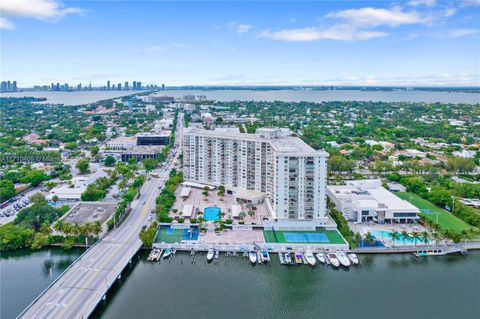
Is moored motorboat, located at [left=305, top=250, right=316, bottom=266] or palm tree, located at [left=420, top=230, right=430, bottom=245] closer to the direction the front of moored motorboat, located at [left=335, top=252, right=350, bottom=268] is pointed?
the palm tree

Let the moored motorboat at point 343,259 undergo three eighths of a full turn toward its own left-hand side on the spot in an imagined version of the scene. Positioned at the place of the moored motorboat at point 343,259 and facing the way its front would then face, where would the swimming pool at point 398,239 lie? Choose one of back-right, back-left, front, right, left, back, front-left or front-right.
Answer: front-right

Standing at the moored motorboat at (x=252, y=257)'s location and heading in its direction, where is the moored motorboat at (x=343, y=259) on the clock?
the moored motorboat at (x=343, y=259) is roughly at 9 o'clock from the moored motorboat at (x=252, y=257).

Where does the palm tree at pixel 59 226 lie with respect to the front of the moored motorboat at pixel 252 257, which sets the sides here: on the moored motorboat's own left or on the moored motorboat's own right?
on the moored motorboat's own right

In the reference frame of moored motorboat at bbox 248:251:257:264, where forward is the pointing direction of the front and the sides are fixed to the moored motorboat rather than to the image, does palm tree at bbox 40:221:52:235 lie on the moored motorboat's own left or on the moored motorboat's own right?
on the moored motorboat's own right

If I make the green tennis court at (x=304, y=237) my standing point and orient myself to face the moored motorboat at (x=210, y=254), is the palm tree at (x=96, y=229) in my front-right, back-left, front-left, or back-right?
front-right

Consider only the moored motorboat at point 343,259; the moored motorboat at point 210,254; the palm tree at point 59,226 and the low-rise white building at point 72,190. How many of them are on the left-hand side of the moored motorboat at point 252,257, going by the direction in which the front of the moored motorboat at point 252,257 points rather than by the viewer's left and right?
1

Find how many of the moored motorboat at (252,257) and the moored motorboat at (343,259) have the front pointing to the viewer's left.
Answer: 0

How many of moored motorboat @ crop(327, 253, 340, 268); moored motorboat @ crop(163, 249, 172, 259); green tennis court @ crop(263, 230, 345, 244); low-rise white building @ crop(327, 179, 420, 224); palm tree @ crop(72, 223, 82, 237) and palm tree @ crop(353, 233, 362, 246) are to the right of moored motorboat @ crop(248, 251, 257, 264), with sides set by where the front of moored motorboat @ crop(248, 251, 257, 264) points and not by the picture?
2

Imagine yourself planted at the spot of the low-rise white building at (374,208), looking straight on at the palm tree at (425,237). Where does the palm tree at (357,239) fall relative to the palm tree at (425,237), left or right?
right

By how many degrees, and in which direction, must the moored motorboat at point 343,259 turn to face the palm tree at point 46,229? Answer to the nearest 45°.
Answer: approximately 135° to its right

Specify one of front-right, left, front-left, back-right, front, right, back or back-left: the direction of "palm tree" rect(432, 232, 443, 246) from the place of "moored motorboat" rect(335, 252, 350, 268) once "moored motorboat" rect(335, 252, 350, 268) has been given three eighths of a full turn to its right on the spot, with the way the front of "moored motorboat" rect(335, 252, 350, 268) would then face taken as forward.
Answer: back-right

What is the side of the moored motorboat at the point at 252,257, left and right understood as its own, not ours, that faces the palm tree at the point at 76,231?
right

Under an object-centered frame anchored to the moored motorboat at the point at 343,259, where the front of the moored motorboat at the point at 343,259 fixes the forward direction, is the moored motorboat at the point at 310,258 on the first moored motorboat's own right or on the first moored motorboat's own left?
on the first moored motorboat's own right
